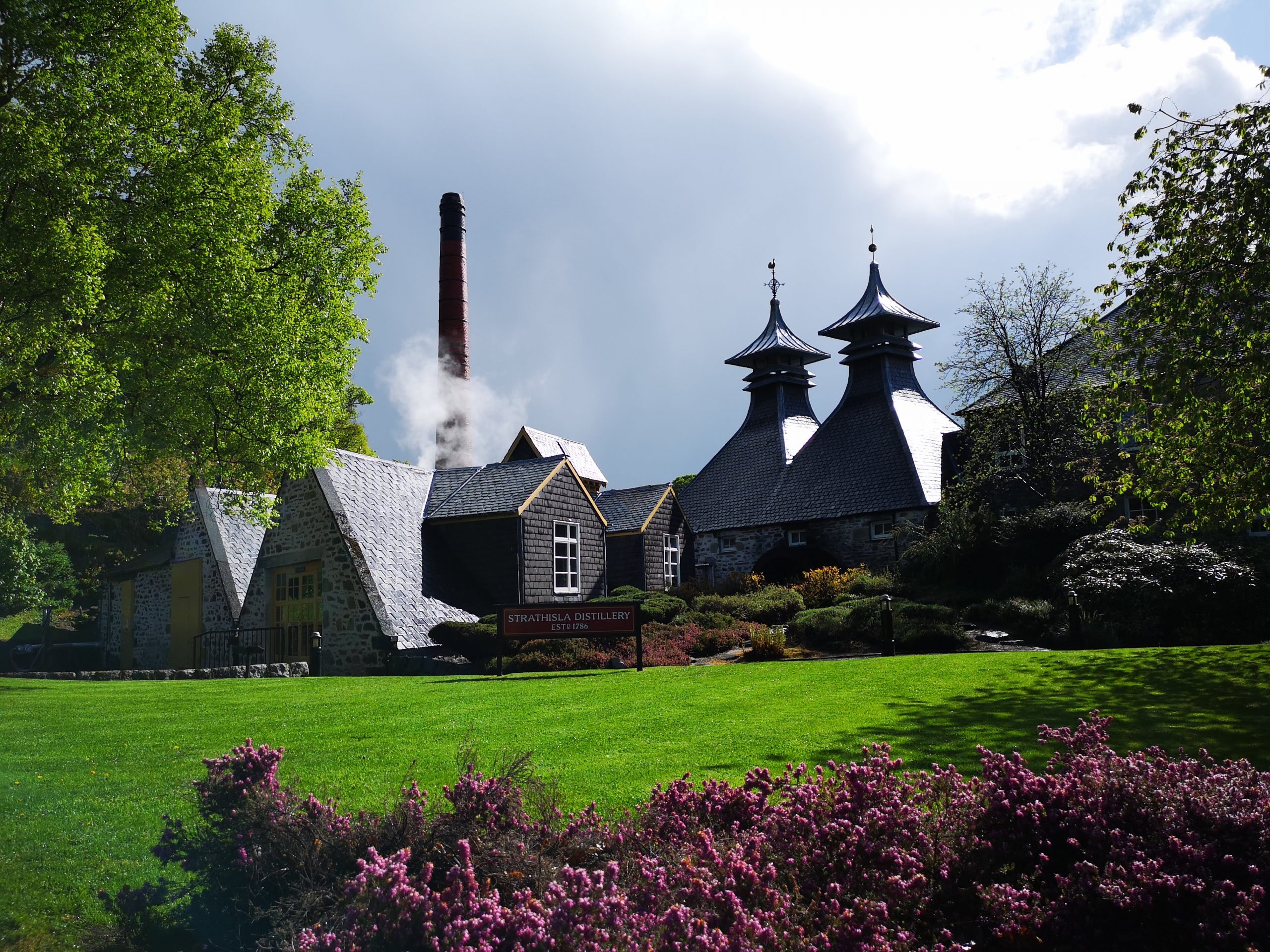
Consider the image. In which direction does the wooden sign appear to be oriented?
toward the camera

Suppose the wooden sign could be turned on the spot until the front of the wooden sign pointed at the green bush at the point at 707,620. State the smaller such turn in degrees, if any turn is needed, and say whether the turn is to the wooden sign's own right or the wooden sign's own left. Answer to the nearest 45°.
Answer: approximately 135° to the wooden sign's own left

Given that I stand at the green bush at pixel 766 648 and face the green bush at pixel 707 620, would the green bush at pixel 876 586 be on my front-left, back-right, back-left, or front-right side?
front-right

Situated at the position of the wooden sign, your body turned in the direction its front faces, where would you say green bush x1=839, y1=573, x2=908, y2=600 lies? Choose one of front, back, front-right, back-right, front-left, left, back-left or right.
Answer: back-left

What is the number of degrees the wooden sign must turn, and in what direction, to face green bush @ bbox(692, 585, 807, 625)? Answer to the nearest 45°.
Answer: approximately 135° to its left

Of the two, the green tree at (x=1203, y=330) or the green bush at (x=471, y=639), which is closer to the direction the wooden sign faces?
the green tree

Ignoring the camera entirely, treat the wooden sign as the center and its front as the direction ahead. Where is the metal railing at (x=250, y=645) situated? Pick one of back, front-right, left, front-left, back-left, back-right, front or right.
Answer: back-right

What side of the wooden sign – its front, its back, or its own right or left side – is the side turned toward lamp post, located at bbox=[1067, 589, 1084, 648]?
left

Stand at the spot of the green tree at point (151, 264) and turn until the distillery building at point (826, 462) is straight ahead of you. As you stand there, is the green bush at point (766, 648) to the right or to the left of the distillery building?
right

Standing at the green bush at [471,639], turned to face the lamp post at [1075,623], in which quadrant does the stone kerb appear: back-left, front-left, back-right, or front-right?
back-right

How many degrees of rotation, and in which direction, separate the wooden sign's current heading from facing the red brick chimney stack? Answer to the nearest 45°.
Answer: approximately 180°

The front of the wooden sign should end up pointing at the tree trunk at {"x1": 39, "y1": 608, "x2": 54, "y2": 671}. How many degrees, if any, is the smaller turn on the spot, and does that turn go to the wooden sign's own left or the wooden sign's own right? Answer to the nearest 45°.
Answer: approximately 135° to the wooden sign's own right

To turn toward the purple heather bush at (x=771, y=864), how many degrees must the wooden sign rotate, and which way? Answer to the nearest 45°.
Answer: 0° — it already faces it
